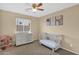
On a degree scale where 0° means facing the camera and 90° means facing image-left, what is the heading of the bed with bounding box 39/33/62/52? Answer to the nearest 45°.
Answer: approximately 45°
